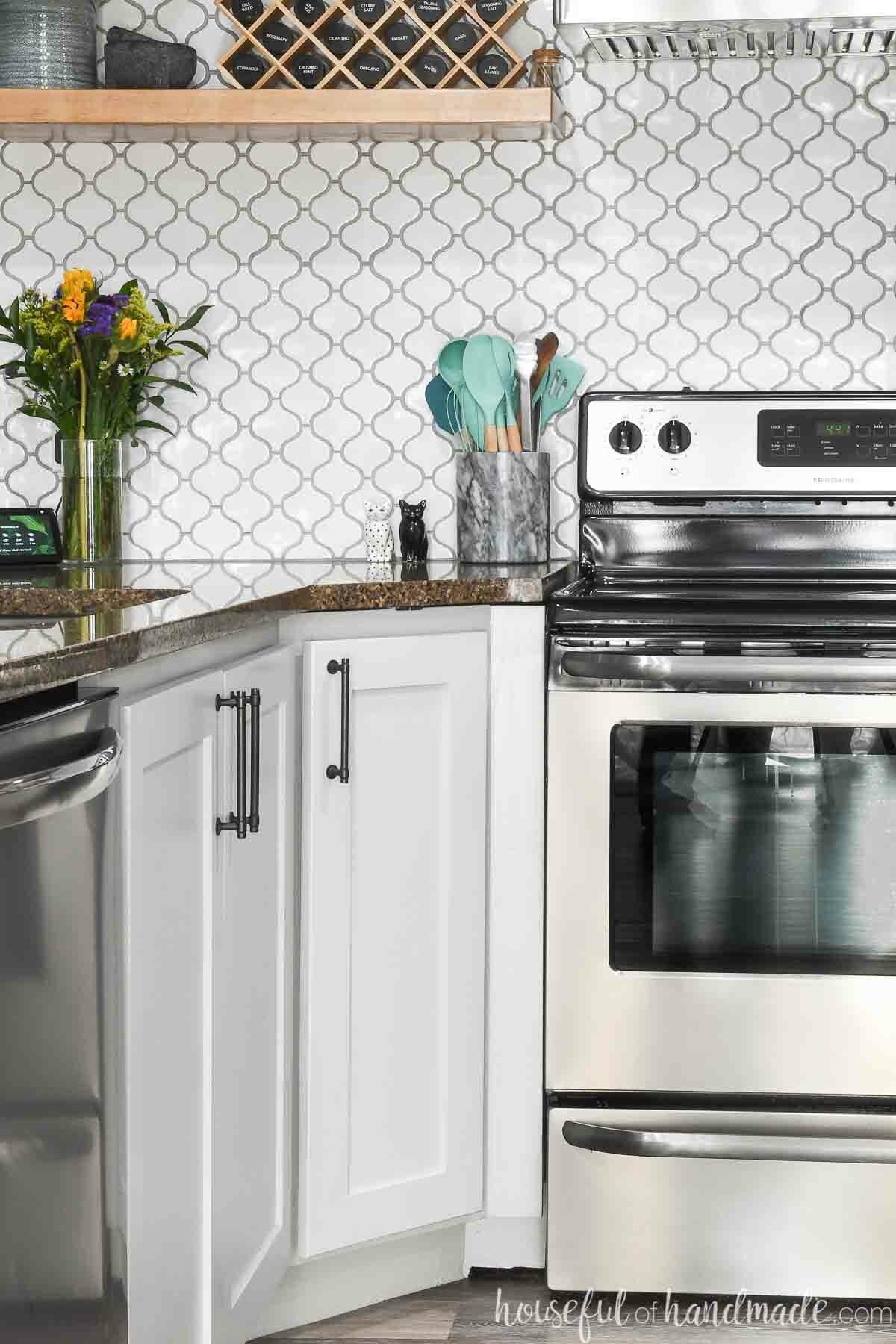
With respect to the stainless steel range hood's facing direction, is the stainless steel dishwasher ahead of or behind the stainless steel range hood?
ahead

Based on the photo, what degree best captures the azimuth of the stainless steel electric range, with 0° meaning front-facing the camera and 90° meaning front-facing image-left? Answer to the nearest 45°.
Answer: approximately 0°

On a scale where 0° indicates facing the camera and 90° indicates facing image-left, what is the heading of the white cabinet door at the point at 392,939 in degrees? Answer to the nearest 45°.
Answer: approximately 315°

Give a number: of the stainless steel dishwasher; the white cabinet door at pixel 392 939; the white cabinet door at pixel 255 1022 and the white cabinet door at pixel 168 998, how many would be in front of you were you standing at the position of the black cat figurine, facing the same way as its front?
4

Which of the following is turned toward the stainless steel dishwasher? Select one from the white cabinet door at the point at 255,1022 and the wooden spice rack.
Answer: the wooden spice rack

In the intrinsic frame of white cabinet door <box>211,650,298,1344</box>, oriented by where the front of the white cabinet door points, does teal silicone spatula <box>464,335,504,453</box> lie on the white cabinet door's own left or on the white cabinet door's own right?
on the white cabinet door's own left

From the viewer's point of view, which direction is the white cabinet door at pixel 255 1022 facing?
to the viewer's right
